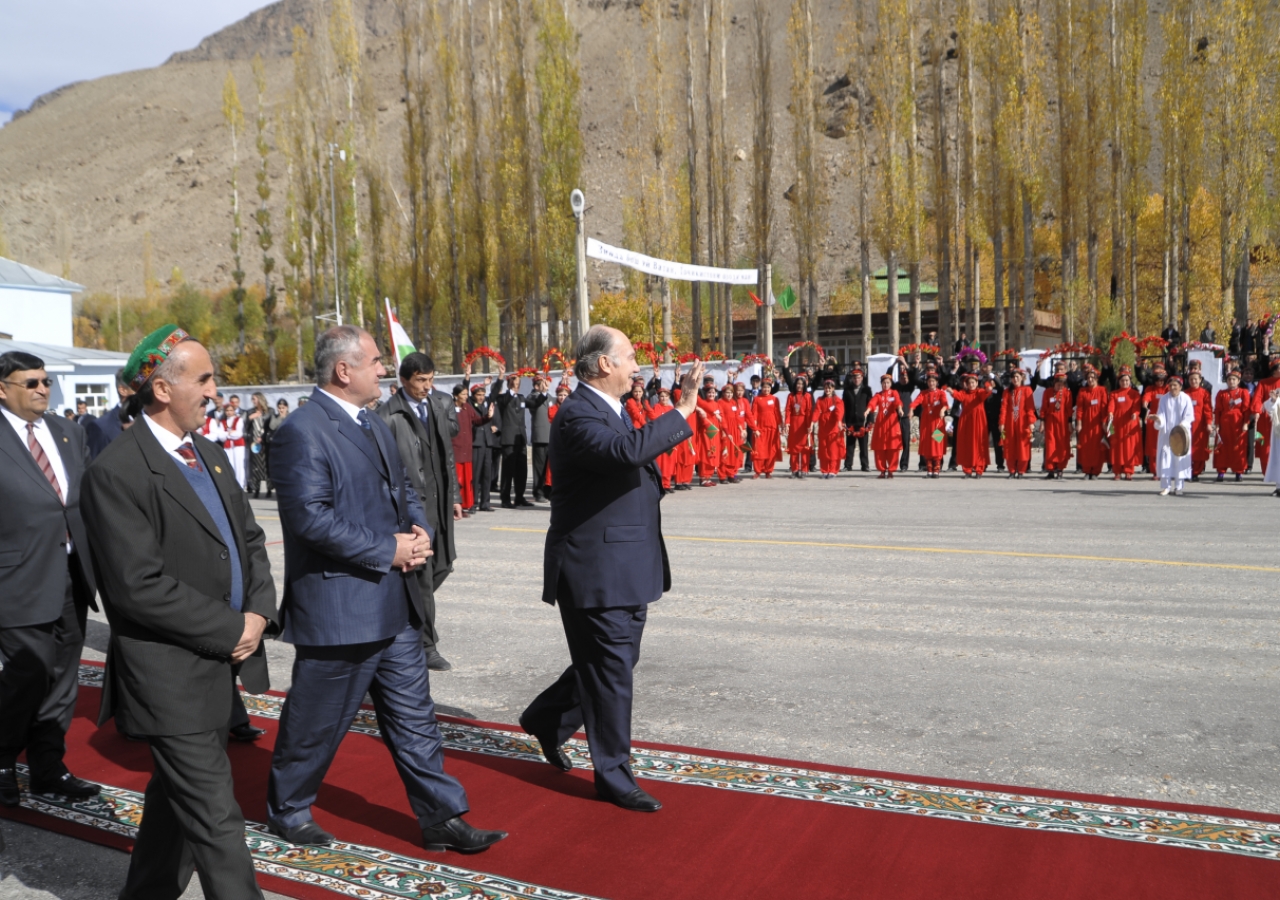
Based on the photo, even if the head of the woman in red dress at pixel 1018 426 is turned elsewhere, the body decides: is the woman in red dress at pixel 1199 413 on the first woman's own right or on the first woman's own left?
on the first woman's own left

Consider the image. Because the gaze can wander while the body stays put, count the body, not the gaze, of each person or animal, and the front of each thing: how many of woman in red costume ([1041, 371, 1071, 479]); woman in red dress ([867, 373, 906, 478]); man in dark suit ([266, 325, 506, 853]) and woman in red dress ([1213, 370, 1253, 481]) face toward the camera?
3

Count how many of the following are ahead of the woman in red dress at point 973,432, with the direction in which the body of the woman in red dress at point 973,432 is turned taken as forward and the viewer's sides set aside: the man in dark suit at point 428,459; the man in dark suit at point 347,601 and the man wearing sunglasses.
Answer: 3

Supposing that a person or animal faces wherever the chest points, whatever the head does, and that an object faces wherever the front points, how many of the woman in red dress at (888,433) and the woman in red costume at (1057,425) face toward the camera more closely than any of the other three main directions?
2

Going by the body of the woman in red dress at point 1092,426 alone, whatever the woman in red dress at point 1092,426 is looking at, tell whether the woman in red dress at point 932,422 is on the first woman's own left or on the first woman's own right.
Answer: on the first woman's own right

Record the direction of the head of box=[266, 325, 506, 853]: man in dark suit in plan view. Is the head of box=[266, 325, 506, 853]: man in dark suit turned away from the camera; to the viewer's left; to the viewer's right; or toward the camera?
to the viewer's right

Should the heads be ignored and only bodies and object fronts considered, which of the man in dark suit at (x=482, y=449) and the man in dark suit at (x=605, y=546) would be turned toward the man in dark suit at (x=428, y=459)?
the man in dark suit at (x=482, y=449)

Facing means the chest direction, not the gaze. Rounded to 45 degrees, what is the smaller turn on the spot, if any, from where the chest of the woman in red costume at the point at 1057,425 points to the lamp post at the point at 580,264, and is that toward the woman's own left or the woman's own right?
approximately 45° to the woman's own right

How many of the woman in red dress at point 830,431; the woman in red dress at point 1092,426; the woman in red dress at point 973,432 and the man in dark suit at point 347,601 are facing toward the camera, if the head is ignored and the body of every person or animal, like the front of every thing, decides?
3
